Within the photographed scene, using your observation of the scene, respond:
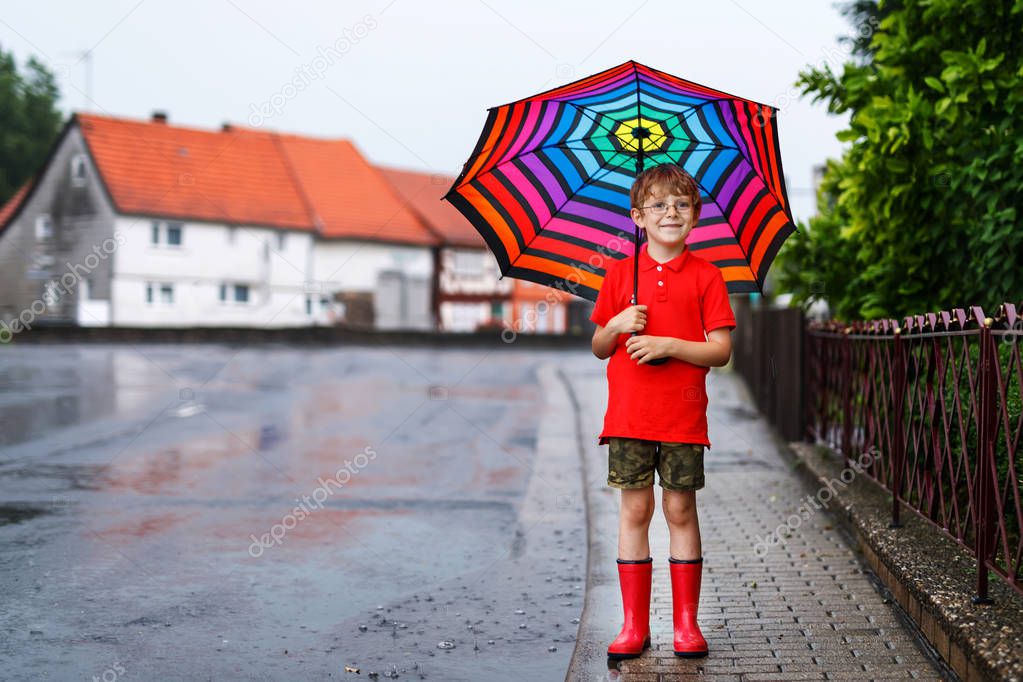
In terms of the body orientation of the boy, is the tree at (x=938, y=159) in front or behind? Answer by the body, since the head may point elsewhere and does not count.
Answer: behind

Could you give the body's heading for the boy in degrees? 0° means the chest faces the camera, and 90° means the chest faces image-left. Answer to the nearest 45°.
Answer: approximately 0°
